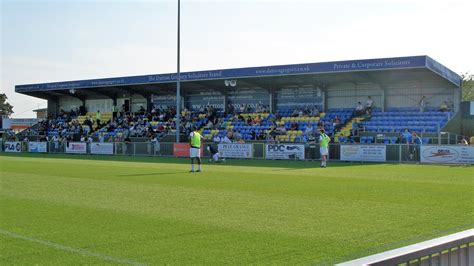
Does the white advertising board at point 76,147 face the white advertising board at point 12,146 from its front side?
no

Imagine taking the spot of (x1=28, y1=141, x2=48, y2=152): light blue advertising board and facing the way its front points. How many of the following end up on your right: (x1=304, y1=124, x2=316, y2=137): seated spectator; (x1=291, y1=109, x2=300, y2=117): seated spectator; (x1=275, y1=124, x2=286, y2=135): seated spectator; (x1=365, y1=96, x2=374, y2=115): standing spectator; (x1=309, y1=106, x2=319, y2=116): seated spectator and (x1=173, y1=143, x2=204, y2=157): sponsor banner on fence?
0

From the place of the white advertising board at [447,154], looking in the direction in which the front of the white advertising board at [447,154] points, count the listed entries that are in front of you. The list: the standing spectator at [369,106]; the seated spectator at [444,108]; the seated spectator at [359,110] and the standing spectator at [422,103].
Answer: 0

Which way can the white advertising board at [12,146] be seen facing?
toward the camera

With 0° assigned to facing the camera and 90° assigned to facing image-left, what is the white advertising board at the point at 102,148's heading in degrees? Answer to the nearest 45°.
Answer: approximately 0°

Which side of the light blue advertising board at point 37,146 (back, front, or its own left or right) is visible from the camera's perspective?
front

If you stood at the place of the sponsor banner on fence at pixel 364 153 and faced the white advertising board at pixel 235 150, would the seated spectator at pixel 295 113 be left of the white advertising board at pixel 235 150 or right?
right

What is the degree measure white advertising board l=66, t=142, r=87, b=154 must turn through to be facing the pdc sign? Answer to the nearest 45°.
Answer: approximately 45° to its left

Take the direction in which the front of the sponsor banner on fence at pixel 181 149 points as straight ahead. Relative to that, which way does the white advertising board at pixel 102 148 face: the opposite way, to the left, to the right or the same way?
the same way

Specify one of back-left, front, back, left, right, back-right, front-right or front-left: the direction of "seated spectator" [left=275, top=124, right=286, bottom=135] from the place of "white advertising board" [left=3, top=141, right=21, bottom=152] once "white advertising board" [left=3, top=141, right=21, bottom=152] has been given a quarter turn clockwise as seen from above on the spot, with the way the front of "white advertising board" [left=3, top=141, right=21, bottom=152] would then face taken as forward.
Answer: back-left

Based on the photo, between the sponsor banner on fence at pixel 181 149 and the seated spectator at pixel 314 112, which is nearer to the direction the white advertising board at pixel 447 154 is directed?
the sponsor banner on fence

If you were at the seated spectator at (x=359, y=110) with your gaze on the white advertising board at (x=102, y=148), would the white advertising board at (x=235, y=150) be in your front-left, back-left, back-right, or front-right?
front-left

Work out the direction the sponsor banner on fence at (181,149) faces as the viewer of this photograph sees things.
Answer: facing the viewer

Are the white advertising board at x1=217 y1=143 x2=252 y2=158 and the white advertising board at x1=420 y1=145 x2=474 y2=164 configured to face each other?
no

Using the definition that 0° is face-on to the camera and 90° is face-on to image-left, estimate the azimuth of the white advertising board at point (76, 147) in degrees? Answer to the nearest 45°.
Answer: approximately 0°

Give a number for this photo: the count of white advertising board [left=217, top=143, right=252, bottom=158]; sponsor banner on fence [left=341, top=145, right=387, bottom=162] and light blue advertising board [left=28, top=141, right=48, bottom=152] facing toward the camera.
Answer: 3

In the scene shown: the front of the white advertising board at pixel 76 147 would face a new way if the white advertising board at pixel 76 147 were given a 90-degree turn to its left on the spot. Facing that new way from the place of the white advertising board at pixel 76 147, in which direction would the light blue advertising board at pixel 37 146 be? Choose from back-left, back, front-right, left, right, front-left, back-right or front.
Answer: back-left

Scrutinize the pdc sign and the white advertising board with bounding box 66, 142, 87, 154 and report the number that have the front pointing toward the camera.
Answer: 2

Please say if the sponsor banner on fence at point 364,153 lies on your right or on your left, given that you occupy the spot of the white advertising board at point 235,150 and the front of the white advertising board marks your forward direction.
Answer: on your left

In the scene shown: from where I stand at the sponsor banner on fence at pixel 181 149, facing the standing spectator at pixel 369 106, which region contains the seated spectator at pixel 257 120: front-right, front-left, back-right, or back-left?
front-left
